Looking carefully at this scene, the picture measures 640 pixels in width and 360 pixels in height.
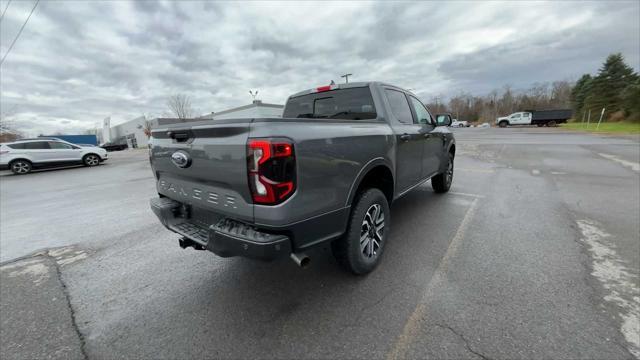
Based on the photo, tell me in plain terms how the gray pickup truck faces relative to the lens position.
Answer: facing away from the viewer and to the right of the viewer

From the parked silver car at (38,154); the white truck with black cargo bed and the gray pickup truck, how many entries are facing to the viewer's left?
1

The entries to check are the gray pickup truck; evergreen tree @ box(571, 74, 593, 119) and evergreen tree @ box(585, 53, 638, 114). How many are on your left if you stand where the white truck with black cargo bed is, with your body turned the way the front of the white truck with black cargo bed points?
1

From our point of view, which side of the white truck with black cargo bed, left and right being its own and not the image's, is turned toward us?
left

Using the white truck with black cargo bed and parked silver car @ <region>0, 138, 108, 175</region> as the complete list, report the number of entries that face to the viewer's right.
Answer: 1

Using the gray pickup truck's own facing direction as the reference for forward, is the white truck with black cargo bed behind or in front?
in front

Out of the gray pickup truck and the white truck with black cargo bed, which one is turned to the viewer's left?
the white truck with black cargo bed

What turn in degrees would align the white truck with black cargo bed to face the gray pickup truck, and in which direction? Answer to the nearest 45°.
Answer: approximately 90° to its left

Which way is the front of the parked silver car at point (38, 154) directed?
to the viewer's right

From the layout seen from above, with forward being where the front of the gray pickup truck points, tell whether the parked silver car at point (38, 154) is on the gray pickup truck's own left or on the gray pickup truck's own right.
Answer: on the gray pickup truck's own left
